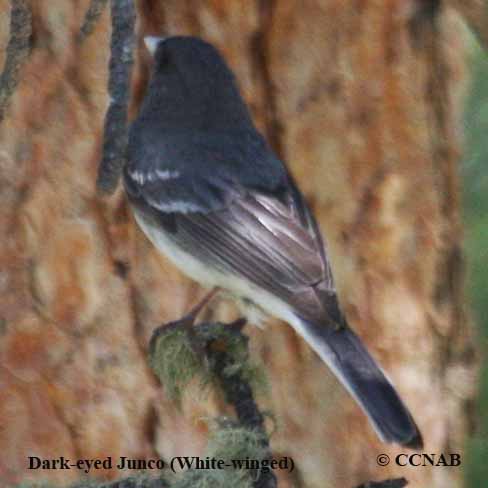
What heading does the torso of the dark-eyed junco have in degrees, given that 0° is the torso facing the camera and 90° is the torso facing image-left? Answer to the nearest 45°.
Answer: approximately 135°
